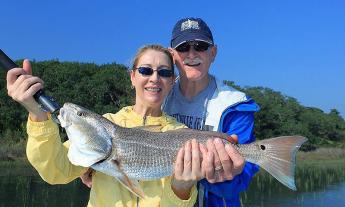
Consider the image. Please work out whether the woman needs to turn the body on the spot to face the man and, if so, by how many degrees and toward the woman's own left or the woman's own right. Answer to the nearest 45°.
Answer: approximately 135° to the woman's own left

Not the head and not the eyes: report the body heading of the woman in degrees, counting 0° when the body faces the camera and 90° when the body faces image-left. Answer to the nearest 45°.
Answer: approximately 0°
